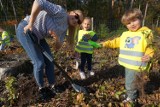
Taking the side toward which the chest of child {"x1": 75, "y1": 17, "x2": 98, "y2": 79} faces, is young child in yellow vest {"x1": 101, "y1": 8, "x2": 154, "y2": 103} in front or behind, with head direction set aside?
in front

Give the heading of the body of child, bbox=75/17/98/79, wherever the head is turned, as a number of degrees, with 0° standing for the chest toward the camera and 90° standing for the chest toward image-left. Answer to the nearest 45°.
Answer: approximately 0°

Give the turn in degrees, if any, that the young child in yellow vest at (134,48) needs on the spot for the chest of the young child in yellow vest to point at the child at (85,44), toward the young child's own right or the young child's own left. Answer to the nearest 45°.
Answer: approximately 90° to the young child's own right

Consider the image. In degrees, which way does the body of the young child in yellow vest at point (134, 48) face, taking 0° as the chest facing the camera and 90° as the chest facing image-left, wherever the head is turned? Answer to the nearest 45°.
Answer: approximately 45°
